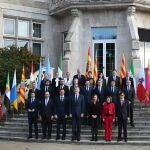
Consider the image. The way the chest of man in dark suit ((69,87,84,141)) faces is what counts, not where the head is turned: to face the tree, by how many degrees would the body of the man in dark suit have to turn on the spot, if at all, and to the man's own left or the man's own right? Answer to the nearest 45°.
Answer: approximately 135° to the man's own right

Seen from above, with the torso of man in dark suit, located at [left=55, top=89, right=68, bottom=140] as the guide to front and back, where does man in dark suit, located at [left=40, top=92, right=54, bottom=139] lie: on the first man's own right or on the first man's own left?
on the first man's own right

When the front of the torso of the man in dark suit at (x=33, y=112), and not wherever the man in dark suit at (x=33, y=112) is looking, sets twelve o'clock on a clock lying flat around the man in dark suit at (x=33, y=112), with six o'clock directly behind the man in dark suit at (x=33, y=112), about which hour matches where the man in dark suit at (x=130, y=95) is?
the man in dark suit at (x=130, y=95) is roughly at 9 o'clock from the man in dark suit at (x=33, y=112).

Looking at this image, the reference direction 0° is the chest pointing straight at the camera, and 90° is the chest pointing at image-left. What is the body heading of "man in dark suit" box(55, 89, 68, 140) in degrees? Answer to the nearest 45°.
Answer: approximately 0°

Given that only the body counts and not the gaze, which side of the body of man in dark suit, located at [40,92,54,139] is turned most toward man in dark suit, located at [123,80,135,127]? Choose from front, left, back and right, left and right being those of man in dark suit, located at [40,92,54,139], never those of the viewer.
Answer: left

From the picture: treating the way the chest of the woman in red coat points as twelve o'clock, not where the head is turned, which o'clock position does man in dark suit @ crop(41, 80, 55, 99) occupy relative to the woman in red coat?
The man in dark suit is roughly at 4 o'clock from the woman in red coat.

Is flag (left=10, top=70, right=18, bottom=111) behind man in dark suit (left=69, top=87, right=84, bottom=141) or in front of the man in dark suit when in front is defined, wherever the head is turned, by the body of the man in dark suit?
behind

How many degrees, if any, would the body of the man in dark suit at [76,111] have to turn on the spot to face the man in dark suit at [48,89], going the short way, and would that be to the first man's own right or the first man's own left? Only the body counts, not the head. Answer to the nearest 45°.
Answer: approximately 135° to the first man's own right

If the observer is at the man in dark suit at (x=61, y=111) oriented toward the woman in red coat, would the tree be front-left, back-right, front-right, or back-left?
back-left

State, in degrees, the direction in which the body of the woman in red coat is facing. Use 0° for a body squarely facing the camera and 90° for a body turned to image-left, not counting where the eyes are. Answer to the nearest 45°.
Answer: approximately 0°

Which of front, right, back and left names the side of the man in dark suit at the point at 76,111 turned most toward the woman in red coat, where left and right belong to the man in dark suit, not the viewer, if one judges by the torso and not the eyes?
left
